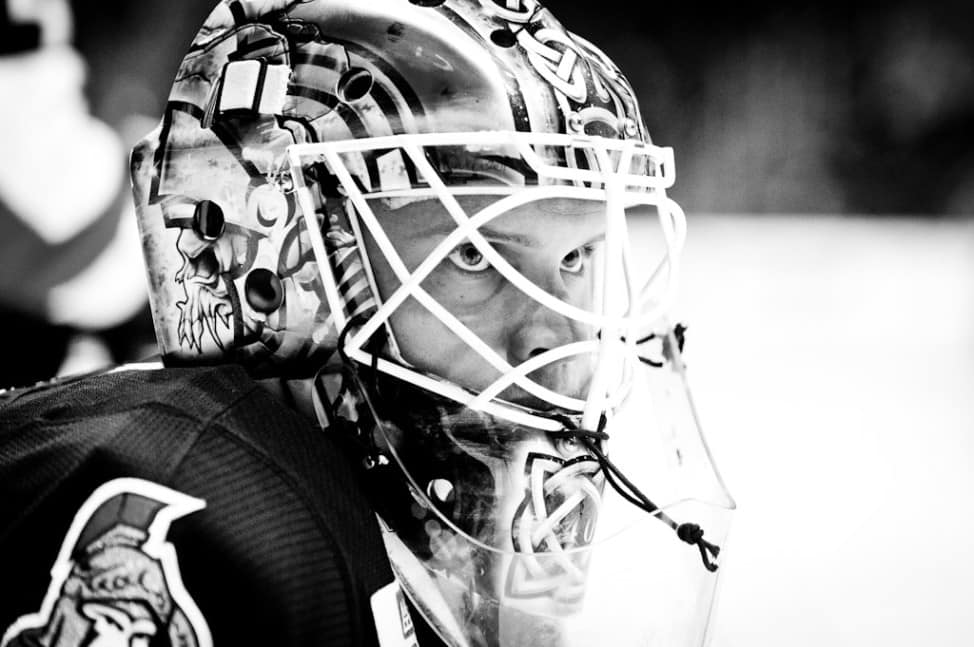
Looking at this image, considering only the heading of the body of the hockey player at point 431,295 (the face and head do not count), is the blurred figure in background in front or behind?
behind

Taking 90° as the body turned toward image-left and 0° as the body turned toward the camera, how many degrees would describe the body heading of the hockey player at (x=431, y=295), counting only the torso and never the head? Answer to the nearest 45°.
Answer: approximately 315°

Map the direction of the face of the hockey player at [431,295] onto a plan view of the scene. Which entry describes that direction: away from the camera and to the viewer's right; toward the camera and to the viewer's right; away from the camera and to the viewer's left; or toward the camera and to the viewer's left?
toward the camera and to the viewer's right
